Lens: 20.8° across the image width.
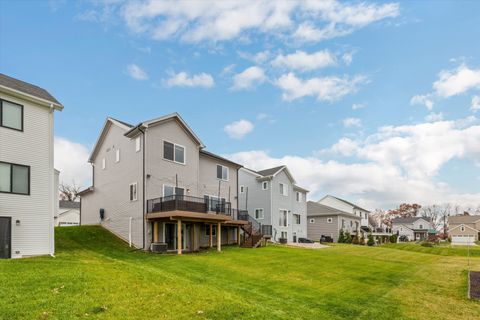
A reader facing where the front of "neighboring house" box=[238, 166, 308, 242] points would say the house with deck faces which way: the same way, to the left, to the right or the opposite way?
the same way

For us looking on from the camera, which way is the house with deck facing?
facing away from the viewer and to the left of the viewer

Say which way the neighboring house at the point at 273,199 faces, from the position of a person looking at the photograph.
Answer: facing away from the viewer and to the left of the viewer

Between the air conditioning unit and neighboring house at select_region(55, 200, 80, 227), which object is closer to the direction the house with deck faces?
the neighboring house

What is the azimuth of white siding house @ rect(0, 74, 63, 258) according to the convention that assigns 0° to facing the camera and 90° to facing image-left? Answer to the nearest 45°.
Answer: approximately 135°

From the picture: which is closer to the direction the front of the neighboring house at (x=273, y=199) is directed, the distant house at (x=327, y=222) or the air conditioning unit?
the distant house

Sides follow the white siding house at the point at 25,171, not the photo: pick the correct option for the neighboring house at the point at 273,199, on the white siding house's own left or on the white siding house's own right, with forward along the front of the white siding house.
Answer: on the white siding house's own right

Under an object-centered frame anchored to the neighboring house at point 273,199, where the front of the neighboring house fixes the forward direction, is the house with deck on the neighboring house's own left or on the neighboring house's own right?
on the neighboring house's own left

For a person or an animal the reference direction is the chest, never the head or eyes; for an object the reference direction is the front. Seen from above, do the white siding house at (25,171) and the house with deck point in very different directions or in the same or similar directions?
same or similar directions

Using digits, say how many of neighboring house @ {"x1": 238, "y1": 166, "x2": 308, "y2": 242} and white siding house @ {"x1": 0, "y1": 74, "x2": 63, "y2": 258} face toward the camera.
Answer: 0

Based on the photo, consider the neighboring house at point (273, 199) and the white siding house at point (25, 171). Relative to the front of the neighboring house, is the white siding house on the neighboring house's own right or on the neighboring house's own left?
on the neighboring house's own left

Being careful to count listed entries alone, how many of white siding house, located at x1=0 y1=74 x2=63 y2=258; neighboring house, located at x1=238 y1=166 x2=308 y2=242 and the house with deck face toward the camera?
0

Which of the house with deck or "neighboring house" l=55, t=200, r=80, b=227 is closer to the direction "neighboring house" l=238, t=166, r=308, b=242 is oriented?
the neighboring house
